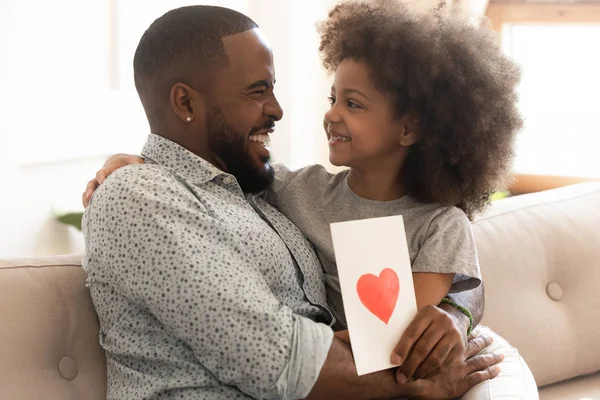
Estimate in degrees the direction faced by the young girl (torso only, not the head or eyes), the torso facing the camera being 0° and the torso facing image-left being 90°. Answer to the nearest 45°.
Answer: approximately 45°

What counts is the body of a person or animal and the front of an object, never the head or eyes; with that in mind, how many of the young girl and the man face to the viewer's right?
1

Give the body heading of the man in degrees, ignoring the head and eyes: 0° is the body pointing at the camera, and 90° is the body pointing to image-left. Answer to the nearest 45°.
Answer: approximately 270°

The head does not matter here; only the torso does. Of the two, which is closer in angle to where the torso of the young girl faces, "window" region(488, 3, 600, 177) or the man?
the man

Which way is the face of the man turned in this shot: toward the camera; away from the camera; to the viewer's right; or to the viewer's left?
to the viewer's right

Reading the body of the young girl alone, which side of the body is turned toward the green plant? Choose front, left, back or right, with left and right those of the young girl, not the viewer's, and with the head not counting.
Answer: right

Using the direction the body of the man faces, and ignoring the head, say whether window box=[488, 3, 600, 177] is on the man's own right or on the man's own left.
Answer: on the man's own left

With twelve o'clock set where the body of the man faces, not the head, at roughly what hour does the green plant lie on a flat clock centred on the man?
The green plant is roughly at 8 o'clock from the man.
